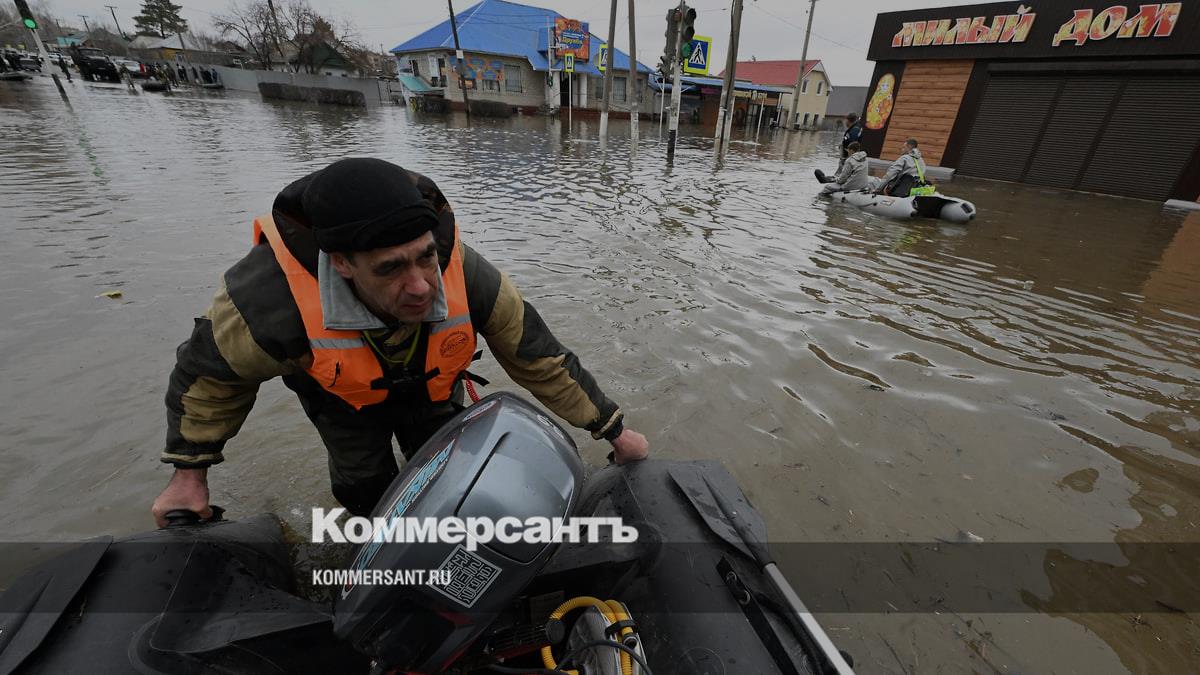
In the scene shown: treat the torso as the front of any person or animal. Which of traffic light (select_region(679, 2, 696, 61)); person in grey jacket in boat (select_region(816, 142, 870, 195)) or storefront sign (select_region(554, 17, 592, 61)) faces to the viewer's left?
the person in grey jacket in boat

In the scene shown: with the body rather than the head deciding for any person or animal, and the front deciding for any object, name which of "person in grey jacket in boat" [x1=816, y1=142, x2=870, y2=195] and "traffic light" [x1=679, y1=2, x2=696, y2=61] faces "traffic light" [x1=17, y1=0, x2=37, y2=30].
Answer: the person in grey jacket in boat

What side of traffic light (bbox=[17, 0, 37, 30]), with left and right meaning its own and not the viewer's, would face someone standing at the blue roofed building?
left

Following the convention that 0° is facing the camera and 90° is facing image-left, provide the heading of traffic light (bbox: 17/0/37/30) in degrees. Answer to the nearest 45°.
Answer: approximately 0°

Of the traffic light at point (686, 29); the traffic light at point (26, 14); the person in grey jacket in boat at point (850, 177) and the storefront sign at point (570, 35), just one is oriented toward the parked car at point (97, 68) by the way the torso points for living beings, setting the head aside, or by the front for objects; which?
the person in grey jacket in boat

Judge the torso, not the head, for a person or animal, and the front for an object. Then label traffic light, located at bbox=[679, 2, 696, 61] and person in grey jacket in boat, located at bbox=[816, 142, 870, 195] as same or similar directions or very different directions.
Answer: very different directions

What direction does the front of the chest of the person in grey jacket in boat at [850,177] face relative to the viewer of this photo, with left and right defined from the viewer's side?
facing to the left of the viewer
